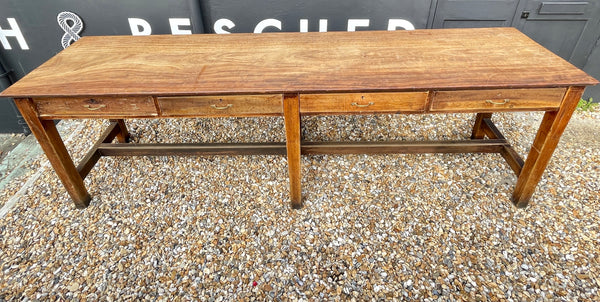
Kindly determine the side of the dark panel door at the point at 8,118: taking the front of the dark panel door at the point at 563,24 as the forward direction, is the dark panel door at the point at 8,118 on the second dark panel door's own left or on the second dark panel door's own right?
on the second dark panel door's own right

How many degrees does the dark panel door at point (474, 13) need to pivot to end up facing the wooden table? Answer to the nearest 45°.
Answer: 0° — it already faces it

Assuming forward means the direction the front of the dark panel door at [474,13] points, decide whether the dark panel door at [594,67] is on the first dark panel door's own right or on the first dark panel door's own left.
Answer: on the first dark panel door's own left

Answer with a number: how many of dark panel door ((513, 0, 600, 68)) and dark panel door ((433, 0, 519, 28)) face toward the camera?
2

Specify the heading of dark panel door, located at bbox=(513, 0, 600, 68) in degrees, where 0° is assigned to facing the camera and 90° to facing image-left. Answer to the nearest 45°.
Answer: approximately 0°

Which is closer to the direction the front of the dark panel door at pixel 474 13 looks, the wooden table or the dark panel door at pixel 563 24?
the wooden table

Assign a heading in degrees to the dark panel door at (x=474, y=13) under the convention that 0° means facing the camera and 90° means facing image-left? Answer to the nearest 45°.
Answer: approximately 0°

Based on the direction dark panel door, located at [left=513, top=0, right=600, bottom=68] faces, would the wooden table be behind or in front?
in front

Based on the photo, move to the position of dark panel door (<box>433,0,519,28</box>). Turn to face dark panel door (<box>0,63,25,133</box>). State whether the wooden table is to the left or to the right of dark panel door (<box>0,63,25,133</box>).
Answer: left

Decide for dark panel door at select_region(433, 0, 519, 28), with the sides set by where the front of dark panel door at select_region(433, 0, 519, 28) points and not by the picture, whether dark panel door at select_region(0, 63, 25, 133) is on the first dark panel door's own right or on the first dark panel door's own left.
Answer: on the first dark panel door's own right

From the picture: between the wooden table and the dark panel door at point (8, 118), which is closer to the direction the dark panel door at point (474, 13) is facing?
the wooden table
